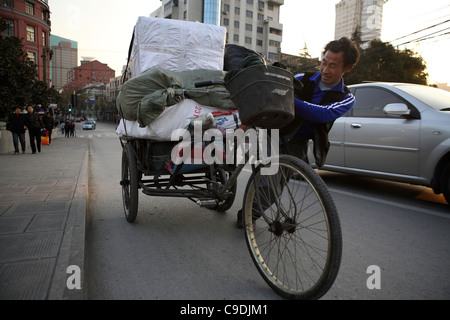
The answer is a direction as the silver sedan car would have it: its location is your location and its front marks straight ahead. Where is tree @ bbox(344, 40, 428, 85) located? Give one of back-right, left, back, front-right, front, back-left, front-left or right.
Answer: back-left

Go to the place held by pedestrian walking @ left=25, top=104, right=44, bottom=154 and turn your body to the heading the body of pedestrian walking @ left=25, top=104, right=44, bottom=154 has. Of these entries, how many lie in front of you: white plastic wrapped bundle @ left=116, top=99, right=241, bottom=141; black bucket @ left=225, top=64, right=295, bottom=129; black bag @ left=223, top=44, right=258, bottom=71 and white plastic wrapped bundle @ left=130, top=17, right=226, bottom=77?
4

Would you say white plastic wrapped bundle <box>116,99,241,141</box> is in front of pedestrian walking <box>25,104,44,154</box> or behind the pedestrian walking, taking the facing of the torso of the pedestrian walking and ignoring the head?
in front

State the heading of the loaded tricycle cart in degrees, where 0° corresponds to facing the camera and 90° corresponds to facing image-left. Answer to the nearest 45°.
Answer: approximately 315°

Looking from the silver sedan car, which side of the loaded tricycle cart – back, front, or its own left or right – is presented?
left

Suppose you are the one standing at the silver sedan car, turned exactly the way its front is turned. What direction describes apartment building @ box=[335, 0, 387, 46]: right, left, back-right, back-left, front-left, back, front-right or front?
back-left
